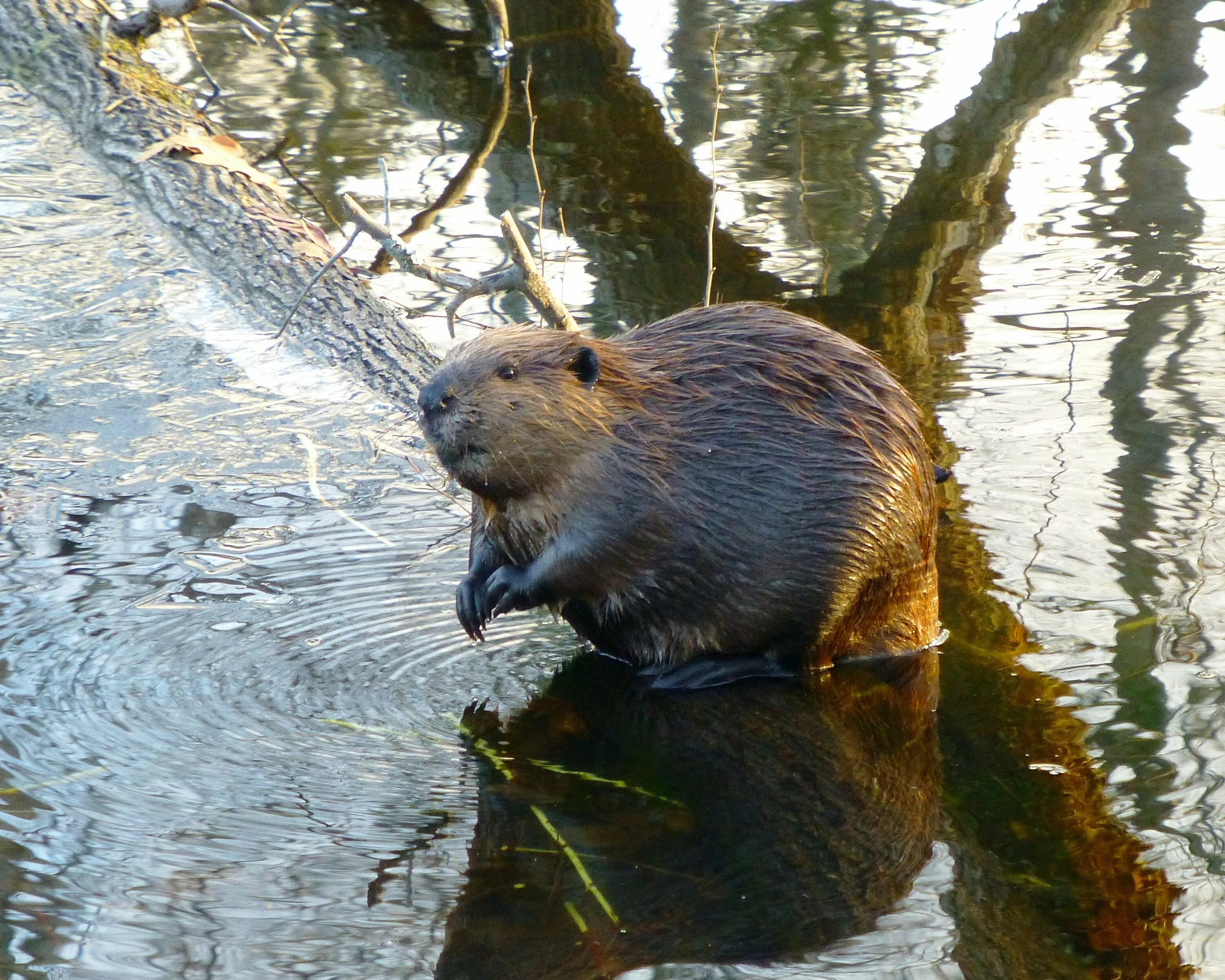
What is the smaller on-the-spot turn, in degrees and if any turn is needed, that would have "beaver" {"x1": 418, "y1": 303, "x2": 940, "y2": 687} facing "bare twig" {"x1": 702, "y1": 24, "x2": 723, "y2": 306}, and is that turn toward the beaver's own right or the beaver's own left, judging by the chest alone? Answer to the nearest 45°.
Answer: approximately 90° to the beaver's own right

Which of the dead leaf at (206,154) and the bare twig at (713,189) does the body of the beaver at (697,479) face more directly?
the dead leaf

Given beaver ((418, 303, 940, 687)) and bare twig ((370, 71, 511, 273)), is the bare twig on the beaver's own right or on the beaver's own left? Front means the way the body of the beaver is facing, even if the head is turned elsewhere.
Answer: on the beaver's own right

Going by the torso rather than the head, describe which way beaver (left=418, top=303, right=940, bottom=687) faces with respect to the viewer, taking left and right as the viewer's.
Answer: facing to the left of the viewer

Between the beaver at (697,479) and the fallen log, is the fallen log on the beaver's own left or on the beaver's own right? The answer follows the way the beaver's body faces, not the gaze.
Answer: on the beaver's own right

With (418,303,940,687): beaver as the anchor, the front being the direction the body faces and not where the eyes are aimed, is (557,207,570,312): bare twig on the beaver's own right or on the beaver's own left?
on the beaver's own right

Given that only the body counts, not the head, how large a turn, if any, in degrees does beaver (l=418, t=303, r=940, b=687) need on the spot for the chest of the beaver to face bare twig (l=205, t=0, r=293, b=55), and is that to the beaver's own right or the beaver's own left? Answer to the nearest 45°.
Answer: approximately 45° to the beaver's own right

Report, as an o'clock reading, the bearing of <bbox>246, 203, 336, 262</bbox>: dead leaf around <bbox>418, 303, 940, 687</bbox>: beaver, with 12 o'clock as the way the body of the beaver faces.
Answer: The dead leaf is roughly at 2 o'clock from the beaver.
